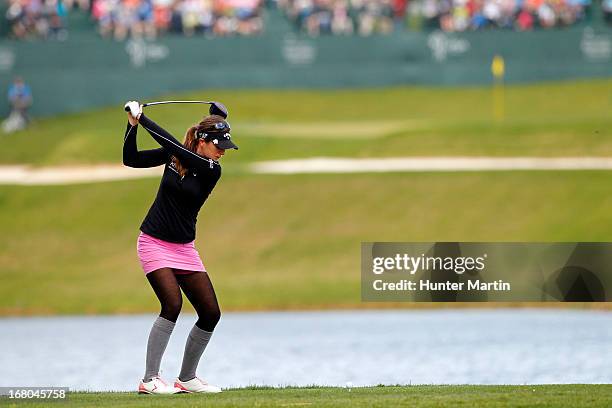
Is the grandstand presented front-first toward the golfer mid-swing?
yes

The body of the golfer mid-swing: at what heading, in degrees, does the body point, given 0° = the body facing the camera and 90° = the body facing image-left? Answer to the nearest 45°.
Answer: approximately 315°

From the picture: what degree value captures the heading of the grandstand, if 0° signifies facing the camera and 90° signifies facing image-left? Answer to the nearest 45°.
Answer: approximately 0°

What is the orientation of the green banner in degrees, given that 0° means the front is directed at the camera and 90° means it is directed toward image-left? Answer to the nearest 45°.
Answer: approximately 0°

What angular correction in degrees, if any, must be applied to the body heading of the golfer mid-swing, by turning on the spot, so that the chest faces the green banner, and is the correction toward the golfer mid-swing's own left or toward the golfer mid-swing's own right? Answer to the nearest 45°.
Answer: approximately 135° to the golfer mid-swing's own left

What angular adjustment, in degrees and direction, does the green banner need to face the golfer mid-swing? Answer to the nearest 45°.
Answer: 0° — it already faces them
